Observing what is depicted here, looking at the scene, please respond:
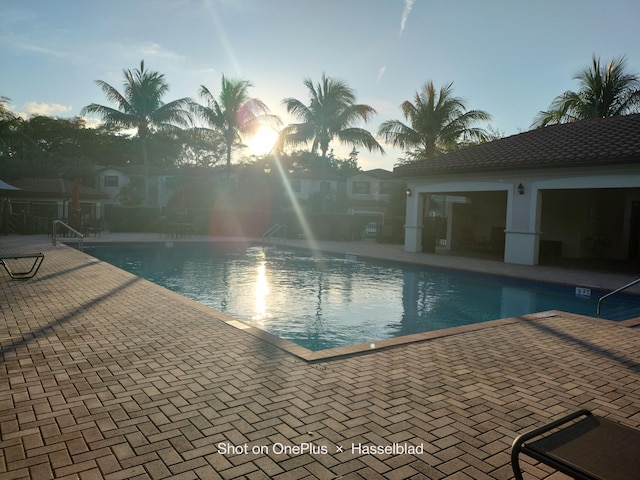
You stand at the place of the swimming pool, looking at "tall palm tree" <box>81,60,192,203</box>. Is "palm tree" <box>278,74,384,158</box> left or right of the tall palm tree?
right

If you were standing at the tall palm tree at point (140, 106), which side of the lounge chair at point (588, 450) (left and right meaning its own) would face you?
front

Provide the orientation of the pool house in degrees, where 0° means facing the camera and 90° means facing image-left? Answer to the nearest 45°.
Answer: approximately 45°

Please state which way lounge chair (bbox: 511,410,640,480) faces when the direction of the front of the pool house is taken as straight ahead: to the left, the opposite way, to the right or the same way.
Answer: to the right

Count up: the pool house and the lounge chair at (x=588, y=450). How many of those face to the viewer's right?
0

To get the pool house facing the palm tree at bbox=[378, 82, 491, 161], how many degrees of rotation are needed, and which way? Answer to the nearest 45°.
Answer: approximately 90° to its right

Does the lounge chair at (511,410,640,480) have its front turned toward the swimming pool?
yes

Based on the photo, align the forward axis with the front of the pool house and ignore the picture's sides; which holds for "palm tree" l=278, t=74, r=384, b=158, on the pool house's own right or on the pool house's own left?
on the pool house's own right

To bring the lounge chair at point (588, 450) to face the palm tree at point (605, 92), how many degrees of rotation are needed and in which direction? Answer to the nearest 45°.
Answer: approximately 45° to its right

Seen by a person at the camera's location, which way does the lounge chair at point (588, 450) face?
facing away from the viewer and to the left of the viewer

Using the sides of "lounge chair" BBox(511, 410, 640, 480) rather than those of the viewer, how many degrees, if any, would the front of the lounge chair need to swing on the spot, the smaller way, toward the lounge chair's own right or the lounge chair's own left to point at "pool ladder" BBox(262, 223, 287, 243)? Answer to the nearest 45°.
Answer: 0° — it already faces it
